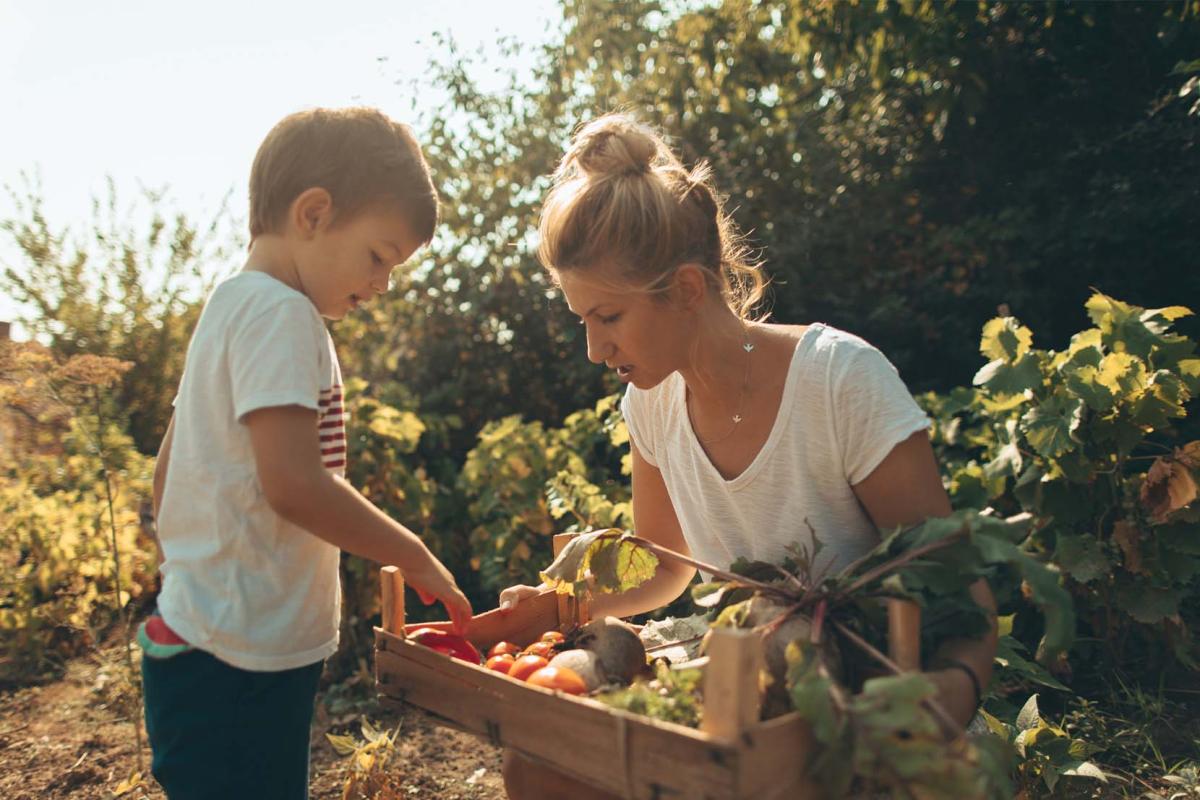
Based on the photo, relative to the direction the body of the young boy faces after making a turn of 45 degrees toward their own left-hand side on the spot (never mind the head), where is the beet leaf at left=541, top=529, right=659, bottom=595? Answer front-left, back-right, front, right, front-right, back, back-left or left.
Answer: front-right

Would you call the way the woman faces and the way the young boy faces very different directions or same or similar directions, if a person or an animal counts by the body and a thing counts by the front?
very different directions

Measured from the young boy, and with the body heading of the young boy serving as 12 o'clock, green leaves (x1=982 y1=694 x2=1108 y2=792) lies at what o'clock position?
The green leaves is roughly at 12 o'clock from the young boy.

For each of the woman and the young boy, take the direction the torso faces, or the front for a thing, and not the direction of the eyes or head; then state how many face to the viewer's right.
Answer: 1

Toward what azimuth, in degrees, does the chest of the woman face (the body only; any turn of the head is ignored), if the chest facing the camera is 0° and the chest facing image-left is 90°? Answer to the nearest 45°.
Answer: approximately 45°

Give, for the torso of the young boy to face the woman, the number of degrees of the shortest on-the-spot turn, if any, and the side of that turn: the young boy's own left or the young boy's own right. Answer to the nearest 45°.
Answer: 0° — they already face them

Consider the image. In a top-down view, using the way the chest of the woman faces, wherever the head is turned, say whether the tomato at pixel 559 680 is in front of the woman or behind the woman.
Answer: in front

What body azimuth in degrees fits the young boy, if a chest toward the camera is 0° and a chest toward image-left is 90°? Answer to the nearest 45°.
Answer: approximately 270°
